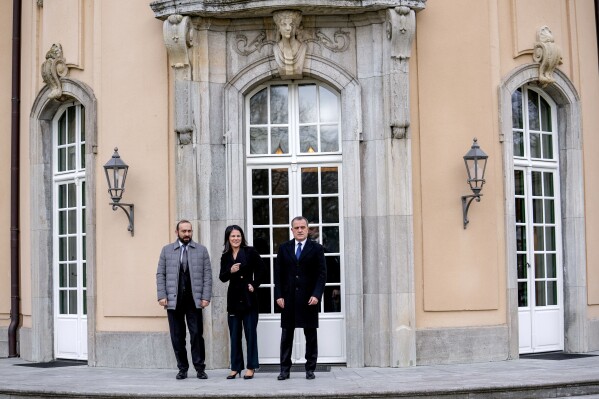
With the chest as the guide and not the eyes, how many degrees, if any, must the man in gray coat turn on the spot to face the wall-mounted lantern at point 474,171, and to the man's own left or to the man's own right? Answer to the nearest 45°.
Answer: approximately 90° to the man's own left

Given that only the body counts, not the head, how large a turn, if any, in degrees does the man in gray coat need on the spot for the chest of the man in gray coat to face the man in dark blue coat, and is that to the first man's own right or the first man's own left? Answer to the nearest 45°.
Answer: approximately 90° to the first man's own left

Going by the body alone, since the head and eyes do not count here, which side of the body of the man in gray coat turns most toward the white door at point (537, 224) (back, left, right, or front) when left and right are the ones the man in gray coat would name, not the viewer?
left

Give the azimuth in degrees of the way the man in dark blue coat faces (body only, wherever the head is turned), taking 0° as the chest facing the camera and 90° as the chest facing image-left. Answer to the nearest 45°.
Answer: approximately 0°

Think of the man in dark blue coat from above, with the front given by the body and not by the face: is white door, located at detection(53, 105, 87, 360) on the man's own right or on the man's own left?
on the man's own right

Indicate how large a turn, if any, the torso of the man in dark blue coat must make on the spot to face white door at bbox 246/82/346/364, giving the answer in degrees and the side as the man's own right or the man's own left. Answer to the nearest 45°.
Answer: approximately 180°

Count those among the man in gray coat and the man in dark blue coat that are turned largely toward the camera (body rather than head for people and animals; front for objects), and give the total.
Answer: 2

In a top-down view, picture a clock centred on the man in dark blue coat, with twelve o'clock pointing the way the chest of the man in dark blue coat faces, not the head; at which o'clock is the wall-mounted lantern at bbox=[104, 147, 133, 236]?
The wall-mounted lantern is roughly at 4 o'clock from the man in dark blue coat.

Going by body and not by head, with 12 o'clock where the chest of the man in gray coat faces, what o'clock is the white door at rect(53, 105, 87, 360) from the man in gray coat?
The white door is roughly at 5 o'clock from the man in gray coat.
